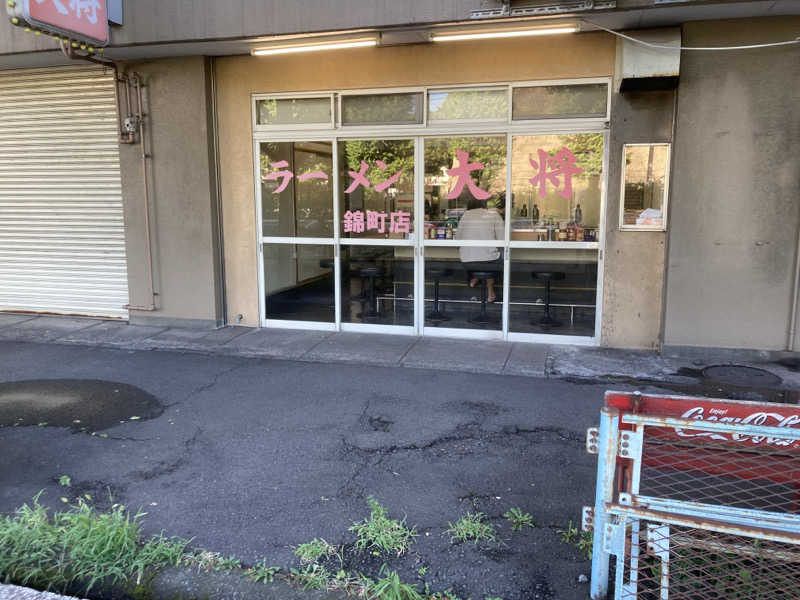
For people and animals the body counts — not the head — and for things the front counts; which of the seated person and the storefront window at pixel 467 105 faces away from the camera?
the seated person

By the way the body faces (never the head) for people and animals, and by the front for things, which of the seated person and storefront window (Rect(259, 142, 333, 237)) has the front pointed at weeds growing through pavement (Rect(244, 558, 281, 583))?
the storefront window

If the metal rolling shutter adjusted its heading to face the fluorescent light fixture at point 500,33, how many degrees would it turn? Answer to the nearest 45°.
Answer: approximately 45° to its left

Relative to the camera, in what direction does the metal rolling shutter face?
facing the viewer

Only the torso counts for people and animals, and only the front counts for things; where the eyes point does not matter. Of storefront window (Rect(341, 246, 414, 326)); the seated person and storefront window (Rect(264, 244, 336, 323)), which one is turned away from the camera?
the seated person

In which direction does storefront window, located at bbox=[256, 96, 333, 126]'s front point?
toward the camera

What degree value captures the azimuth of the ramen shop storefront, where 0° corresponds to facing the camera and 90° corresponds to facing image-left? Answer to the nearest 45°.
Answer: approximately 0°

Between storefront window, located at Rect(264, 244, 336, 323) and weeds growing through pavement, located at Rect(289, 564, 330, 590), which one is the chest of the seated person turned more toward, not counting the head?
the storefront window

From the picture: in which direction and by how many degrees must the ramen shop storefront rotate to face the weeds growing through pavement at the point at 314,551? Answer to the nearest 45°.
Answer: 0° — it already faces it

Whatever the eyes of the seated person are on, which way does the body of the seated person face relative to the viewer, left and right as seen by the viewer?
facing away from the viewer
